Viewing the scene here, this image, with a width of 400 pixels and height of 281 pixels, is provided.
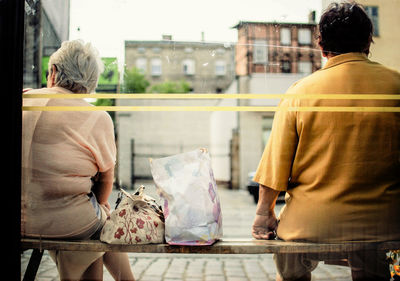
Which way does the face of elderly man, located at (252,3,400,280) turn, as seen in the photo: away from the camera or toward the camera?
away from the camera

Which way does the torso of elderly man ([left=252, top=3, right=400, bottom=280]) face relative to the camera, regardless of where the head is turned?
away from the camera

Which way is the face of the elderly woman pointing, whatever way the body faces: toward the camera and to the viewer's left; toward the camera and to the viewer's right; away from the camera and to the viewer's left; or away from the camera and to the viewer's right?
away from the camera and to the viewer's left
